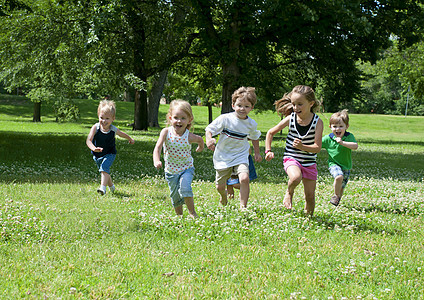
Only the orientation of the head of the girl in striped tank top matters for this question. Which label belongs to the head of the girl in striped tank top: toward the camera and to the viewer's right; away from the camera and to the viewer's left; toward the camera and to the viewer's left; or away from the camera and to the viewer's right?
toward the camera and to the viewer's left

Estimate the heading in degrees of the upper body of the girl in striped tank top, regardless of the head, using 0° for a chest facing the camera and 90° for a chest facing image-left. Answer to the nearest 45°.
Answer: approximately 0°

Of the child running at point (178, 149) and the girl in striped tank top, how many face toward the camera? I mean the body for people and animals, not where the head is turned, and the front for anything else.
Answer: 2

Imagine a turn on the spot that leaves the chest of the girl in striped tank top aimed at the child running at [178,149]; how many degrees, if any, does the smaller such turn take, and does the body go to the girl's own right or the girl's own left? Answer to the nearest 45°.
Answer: approximately 45° to the girl's own right

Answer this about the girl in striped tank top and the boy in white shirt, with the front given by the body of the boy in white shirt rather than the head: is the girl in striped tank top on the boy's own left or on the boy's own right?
on the boy's own left

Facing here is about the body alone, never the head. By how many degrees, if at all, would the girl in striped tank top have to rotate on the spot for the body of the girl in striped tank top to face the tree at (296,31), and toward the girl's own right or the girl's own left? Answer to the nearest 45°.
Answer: approximately 180°

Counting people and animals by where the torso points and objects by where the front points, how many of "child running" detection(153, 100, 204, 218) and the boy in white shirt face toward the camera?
2

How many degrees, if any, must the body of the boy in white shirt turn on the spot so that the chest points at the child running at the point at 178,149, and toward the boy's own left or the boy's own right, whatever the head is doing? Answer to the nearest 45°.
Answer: approximately 45° to the boy's own right

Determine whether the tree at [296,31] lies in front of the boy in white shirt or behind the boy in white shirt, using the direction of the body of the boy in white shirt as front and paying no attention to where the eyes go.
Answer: behind

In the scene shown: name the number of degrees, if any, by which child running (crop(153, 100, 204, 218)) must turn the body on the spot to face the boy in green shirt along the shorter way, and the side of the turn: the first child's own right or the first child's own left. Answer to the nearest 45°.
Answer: approximately 135° to the first child's own left
